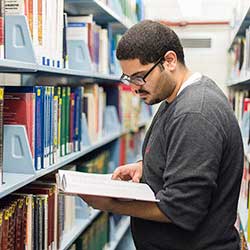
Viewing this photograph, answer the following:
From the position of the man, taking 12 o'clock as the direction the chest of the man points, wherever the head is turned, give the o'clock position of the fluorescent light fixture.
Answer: The fluorescent light fixture is roughly at 3 o'clock from the man.

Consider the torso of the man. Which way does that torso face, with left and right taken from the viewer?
facing to the left of the viewer

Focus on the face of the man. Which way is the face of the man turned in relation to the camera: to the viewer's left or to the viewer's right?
to the viewer's left

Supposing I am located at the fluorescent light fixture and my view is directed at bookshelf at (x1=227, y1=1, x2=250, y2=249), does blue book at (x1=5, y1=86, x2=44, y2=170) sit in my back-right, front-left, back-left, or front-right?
front-right

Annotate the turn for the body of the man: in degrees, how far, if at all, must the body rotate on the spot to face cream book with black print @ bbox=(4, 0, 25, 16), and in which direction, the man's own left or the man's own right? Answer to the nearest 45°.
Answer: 0° — they already face it

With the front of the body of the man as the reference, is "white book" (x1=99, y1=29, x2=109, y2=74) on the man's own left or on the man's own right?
on the man's own right
